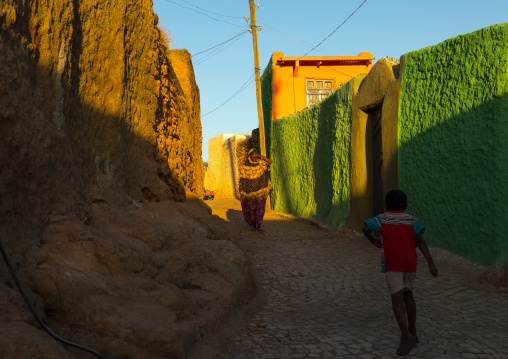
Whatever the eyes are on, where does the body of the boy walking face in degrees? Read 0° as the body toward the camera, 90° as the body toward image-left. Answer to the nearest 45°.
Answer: approximately 180°
